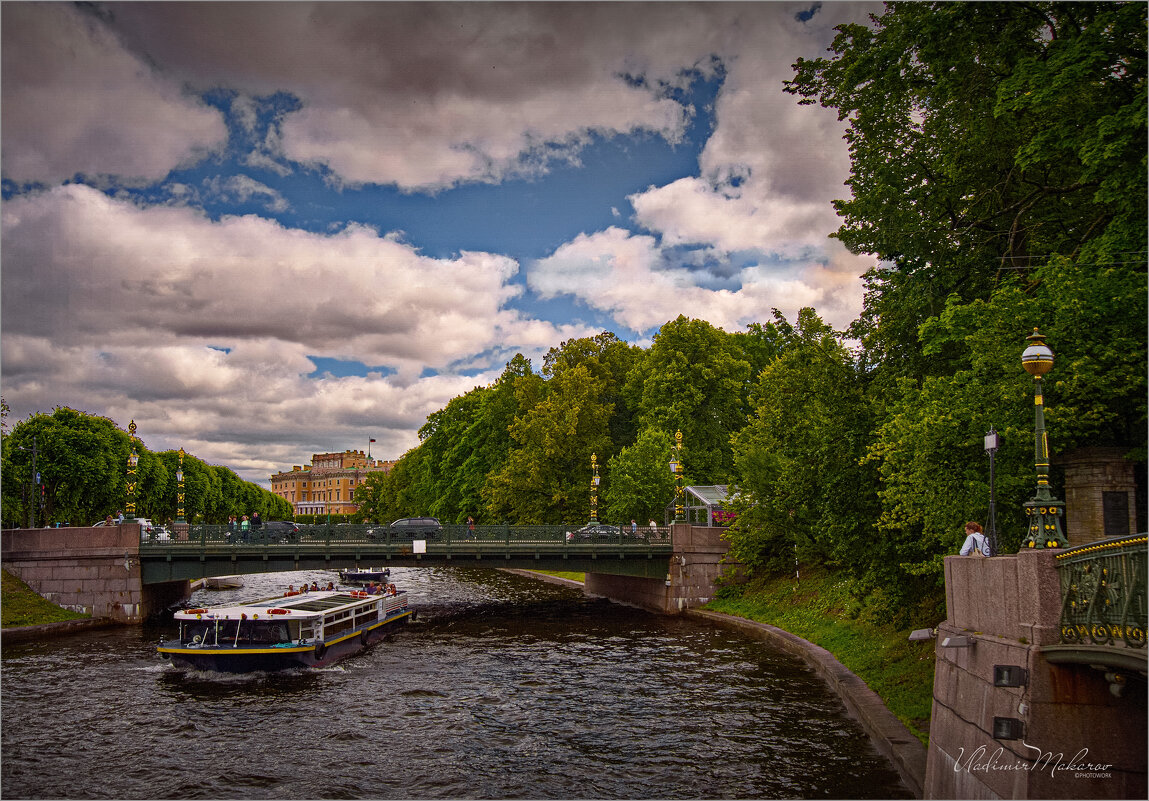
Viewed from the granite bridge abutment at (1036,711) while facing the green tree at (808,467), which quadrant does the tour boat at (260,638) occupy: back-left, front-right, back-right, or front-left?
front-left

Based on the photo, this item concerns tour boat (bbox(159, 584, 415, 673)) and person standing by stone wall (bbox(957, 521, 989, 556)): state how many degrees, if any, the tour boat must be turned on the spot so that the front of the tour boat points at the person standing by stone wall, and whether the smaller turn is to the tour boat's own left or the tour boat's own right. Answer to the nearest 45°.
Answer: approximately 90° to the tour boat's own left

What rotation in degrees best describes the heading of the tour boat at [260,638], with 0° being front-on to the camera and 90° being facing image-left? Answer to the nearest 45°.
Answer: approximately 45°
